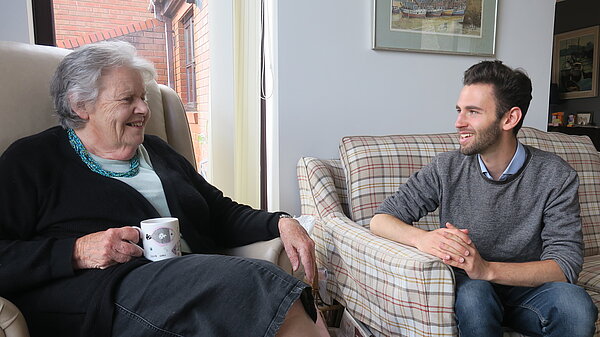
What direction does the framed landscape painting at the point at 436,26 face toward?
toward the camera

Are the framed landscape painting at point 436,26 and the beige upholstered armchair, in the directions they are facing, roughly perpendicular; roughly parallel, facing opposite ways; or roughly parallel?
roughly perpendicular

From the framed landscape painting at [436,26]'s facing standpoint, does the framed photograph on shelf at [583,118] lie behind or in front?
behind

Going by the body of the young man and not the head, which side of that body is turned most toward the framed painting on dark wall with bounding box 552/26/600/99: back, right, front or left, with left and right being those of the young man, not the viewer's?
back

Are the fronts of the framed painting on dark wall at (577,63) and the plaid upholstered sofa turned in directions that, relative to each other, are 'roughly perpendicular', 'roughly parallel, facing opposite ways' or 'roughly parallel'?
roughly perpendicular

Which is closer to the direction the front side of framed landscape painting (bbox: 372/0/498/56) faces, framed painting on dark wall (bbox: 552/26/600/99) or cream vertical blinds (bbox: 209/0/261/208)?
the cream vertical blinds

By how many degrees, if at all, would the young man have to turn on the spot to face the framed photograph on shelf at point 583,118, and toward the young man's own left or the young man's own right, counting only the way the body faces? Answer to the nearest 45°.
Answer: approximately 180°

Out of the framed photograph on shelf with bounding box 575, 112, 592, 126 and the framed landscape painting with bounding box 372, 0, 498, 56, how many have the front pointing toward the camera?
2

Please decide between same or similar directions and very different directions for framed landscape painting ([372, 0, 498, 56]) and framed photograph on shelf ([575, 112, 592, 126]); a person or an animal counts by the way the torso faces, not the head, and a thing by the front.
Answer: same or similar directions

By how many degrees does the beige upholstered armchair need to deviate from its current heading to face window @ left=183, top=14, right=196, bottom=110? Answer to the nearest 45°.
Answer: approximately 90° to its left

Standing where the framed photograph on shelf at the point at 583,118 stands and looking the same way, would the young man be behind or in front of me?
in front

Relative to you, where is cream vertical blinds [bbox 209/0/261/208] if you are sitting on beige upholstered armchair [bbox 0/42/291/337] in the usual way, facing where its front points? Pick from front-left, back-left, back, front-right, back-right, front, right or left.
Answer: left

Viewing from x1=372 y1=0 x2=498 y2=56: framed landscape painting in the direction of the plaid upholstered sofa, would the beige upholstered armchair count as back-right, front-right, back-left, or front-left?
front-right

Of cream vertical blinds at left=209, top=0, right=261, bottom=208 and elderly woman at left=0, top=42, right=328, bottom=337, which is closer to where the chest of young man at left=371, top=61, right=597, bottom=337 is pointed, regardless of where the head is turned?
the elderly woman
